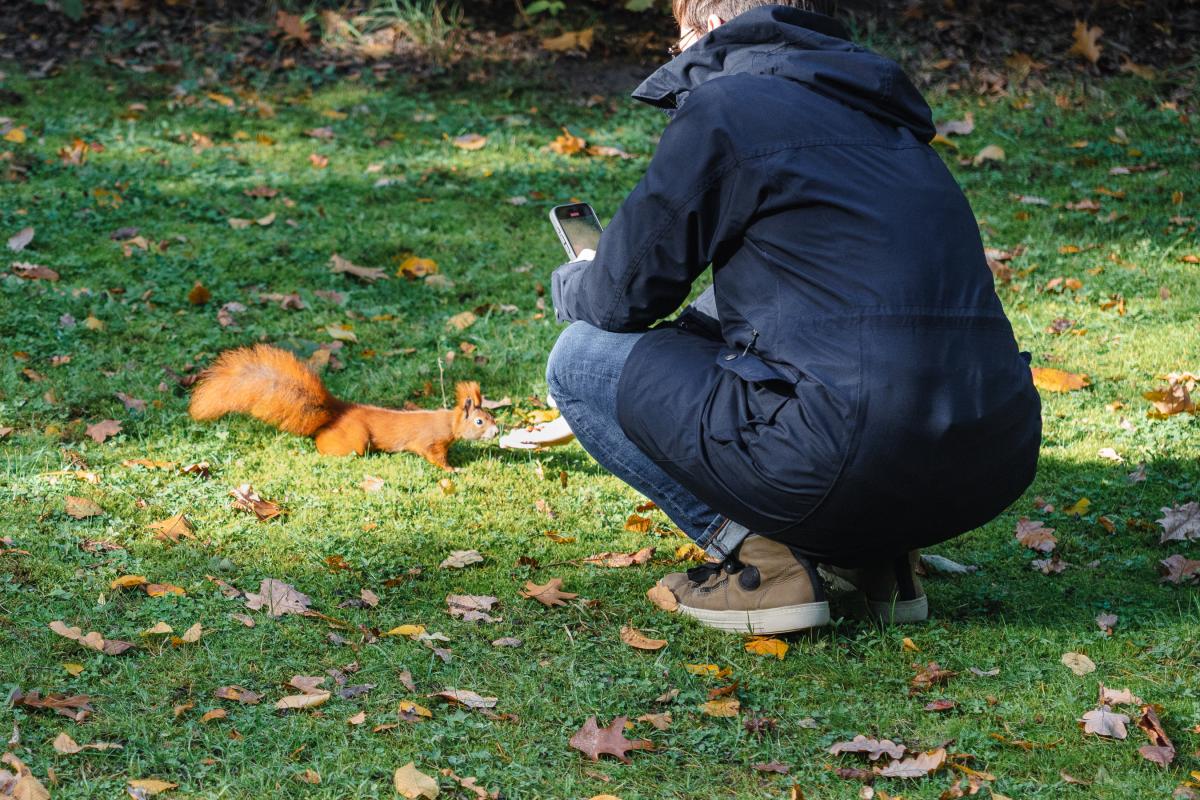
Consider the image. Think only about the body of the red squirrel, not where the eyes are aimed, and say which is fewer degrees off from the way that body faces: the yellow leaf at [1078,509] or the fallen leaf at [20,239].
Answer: the yellow leaf

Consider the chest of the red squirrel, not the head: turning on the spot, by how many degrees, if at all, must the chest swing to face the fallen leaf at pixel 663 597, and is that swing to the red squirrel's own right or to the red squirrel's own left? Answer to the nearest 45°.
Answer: approximately 45° to the red squirrel's own right

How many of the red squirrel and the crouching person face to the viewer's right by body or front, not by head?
1

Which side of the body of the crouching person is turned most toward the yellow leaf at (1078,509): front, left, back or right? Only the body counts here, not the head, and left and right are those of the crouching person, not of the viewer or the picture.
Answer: right

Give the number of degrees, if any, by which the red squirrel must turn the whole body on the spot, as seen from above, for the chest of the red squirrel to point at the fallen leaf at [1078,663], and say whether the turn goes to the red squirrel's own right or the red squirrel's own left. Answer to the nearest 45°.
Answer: approximately 45° to the red squirrel's own right

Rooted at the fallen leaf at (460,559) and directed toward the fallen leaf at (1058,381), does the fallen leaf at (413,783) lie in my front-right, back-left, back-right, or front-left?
back-right

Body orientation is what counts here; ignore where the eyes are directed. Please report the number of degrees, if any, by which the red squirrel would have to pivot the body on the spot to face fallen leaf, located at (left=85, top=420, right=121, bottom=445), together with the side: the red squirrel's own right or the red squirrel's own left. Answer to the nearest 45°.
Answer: approximately 180°

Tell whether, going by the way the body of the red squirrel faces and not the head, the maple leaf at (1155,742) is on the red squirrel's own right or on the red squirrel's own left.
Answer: on the red squirrel's own right

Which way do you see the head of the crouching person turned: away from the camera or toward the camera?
away from the camera

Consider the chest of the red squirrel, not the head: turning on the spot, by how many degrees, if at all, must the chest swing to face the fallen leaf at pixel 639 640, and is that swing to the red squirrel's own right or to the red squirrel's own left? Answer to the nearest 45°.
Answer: approximately 45° to the red squirrel's own right

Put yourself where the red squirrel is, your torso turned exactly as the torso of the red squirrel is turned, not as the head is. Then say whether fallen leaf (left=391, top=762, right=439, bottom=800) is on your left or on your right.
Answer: on your right

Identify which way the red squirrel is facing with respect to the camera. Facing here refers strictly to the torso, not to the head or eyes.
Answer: to the viewer's right

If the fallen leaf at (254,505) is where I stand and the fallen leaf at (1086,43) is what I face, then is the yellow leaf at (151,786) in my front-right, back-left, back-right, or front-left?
back-right

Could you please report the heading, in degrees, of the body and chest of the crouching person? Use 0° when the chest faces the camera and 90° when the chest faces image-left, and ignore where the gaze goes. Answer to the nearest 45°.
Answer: approximately 135°
